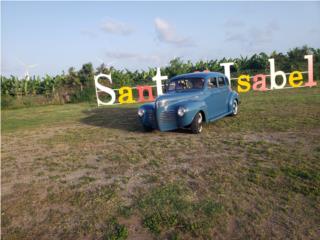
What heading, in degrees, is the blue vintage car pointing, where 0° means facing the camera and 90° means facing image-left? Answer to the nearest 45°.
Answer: approximately 45°
